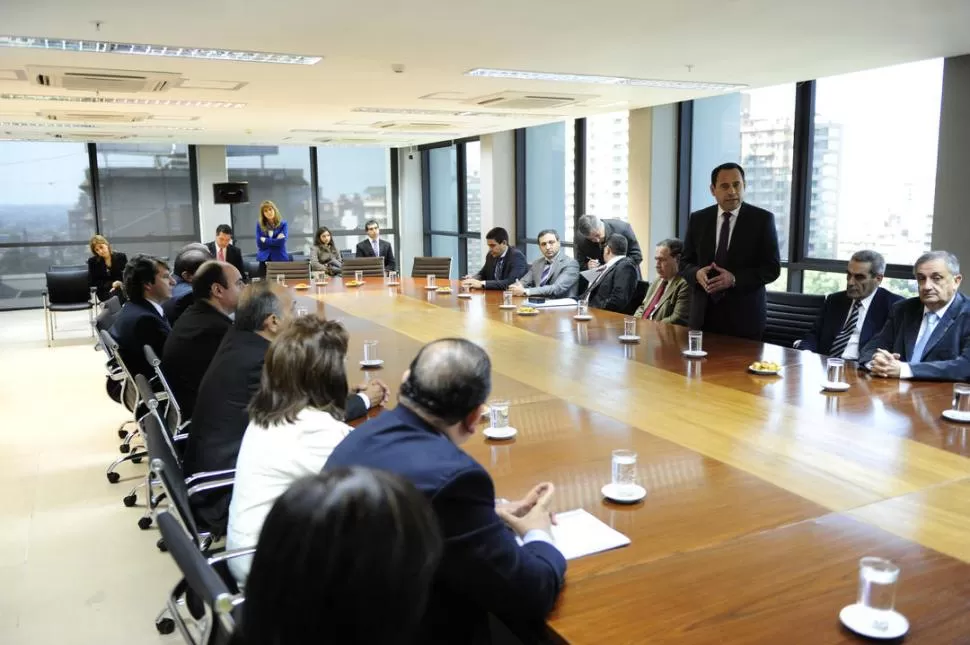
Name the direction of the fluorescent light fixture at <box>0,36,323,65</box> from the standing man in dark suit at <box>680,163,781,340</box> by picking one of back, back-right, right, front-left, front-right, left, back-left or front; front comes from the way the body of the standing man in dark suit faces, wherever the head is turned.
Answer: right

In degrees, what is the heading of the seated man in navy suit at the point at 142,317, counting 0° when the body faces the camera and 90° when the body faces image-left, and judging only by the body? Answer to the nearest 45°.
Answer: approximately 270°

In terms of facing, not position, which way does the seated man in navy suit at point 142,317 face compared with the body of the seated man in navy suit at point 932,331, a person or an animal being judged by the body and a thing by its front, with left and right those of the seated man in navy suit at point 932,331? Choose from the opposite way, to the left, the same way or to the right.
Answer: the opposite way

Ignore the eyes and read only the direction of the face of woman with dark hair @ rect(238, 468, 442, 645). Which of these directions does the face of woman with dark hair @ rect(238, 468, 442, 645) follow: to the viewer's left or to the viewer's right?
to the viewer's right

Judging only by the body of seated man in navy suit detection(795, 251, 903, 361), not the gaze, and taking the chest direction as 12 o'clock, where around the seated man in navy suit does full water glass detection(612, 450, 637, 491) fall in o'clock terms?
The full water glass is roughly at 11 o'clock from the seated man in navy suit.

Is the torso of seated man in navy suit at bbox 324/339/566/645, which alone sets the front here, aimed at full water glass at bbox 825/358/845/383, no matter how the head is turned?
yes

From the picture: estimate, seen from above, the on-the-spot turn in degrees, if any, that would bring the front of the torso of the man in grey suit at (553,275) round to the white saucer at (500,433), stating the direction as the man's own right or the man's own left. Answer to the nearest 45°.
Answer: approximately 45° to the man's own left

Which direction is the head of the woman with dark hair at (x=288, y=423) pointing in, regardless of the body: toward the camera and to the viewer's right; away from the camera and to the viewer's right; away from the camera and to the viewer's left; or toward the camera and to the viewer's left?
away from the camera and to the viewer's right

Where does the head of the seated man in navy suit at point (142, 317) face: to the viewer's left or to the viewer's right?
to the viewer's right

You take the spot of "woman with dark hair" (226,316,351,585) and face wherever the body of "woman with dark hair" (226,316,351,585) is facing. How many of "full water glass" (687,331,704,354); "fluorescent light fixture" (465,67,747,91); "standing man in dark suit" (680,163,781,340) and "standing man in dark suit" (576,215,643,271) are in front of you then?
4

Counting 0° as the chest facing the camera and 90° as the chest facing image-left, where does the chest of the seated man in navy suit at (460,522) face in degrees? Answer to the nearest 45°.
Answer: approximately 225°

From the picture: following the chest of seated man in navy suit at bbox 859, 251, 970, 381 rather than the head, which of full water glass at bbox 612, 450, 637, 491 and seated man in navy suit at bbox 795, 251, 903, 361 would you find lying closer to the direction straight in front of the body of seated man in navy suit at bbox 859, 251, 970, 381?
the full water glass

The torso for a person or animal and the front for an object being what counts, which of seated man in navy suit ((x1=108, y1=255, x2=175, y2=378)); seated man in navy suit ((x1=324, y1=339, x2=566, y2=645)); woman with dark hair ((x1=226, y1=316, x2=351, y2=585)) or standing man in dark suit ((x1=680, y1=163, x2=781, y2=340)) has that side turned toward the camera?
the standing man in dark suit

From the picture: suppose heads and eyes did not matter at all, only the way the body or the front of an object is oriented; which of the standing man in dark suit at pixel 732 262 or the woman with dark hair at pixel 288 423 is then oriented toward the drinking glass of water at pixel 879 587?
the standing man in dark suit

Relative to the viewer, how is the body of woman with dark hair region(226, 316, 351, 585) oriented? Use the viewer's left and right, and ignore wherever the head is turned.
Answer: facing away from the viewer and to the right of the viewer

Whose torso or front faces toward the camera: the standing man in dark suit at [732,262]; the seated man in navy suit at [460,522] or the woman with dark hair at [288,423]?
the standing man in dark suit
